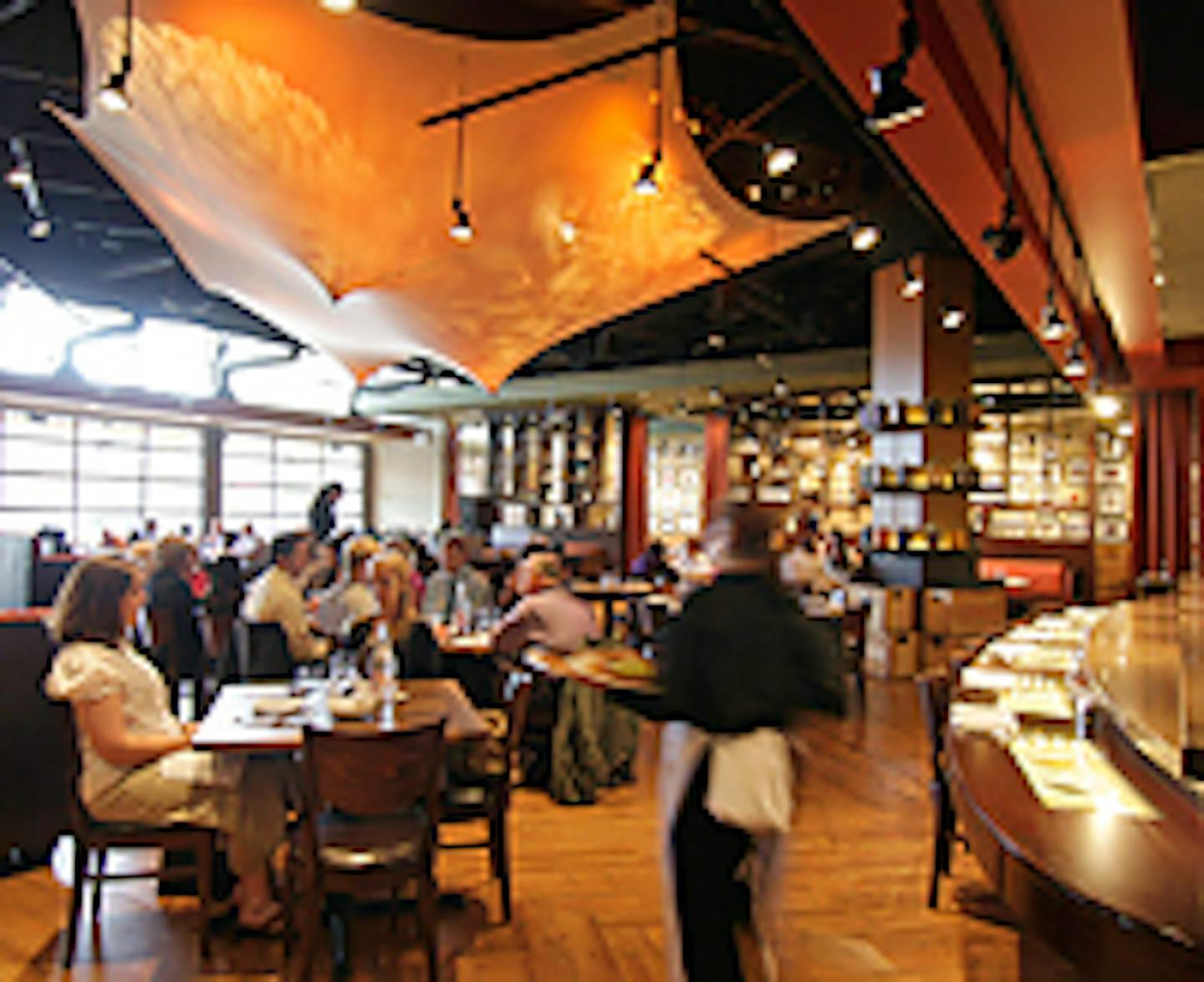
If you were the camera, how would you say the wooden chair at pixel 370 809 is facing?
facing away from the viewer

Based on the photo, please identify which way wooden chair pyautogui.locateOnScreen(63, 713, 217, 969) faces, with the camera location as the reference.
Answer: facing to the right of the viewer

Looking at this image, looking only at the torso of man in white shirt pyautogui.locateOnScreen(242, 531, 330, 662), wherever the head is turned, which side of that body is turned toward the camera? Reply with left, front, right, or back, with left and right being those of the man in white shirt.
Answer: right

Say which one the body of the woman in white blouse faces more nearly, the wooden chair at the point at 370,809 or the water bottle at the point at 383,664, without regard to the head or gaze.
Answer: the water bottle

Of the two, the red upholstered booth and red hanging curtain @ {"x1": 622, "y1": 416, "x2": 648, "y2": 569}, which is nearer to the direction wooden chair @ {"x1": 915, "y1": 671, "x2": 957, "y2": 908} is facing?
the red upholstered booth

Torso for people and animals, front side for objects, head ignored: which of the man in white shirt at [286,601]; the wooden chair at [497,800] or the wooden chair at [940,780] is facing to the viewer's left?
the wooden chair at [497,800]

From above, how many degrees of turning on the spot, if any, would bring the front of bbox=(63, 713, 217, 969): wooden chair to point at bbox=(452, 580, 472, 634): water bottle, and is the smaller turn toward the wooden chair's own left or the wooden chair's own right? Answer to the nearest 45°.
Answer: approximately 45° to the wooden chair's own left

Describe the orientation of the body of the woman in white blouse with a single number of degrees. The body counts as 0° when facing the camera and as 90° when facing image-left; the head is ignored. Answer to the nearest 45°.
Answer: approximately 270°

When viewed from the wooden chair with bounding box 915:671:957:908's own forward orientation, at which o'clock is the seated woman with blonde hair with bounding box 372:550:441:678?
The seated woman with blonde hair is roughly at 6 o'clock from the wooden chair.

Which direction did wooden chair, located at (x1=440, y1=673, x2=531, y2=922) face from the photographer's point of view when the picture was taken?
facing to the left of the viewer

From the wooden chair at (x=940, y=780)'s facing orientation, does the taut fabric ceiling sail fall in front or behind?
behind

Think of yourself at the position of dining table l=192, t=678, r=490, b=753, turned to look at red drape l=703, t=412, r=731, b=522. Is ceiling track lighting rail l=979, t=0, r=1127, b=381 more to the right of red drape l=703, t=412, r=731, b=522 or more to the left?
right

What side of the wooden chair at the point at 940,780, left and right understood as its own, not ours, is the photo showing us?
right
